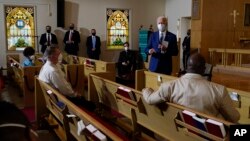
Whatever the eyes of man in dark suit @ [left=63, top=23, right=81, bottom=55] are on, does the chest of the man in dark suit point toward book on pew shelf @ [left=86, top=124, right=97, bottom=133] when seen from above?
yes

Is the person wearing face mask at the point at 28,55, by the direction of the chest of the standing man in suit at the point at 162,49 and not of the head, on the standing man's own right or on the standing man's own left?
on the standing man's own right

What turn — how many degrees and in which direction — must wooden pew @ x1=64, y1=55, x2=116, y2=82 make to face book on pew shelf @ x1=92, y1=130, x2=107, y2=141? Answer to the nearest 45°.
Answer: approximately 135° to its right

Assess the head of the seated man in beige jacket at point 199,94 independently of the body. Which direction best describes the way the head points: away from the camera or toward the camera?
away from the camera

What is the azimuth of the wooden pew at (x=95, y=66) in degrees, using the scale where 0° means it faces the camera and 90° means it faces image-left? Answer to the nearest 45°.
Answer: approximately 225°

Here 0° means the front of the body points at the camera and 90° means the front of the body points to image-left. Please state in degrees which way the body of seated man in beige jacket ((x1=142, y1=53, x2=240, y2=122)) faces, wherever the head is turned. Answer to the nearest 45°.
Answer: approximately 180°

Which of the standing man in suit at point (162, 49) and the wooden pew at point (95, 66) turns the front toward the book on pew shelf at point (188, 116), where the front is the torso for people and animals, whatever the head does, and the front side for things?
the standing man in suit

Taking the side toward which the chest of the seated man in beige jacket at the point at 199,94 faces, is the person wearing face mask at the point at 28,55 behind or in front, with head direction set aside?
in front

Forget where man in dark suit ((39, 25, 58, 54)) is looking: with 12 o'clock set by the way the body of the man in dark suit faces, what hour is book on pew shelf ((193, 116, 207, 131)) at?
The book on pew shelf is roughly at 12 o'clock from the man in dark suit.
